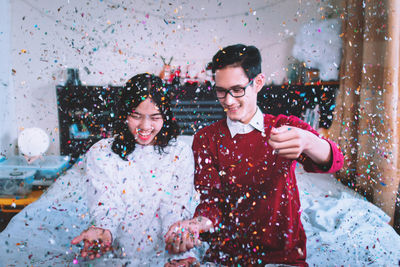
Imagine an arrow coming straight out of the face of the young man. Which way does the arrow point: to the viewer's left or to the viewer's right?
to the viewer's left

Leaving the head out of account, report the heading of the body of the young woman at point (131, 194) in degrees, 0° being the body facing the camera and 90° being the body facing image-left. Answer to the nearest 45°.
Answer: approximately 0°

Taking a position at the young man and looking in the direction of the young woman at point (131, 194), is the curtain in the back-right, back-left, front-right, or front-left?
back-right

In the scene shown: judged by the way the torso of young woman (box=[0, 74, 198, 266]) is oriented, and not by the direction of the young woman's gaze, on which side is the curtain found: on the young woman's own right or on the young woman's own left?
on the young woman's own left
